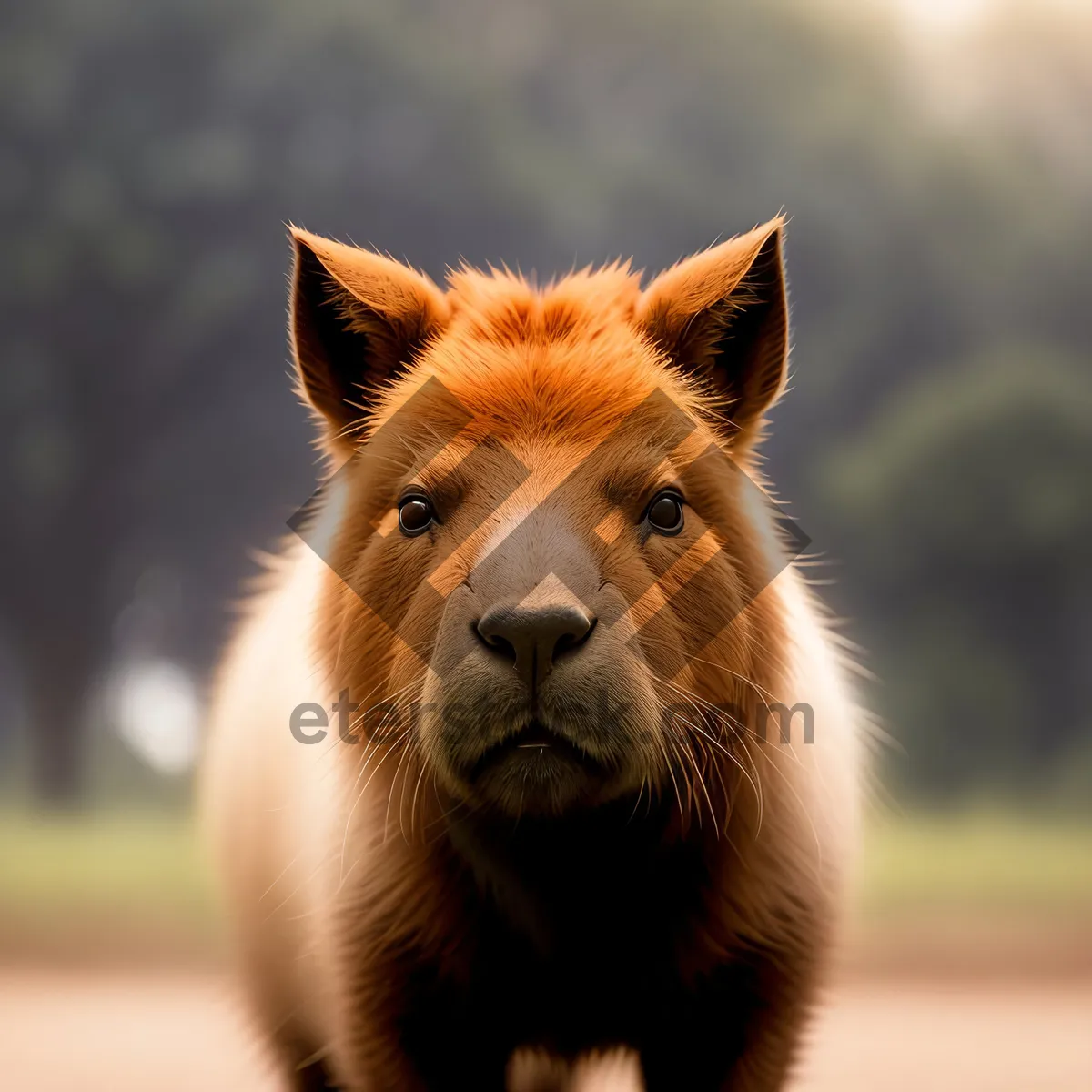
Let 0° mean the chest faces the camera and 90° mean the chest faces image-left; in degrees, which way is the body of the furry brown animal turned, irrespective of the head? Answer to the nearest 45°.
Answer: approximately 0°
